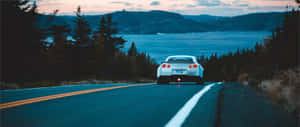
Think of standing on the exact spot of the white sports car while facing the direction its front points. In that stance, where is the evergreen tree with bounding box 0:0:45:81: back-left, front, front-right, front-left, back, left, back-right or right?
front-left

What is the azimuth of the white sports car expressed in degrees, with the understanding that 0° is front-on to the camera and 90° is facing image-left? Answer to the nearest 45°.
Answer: approximately 180°
